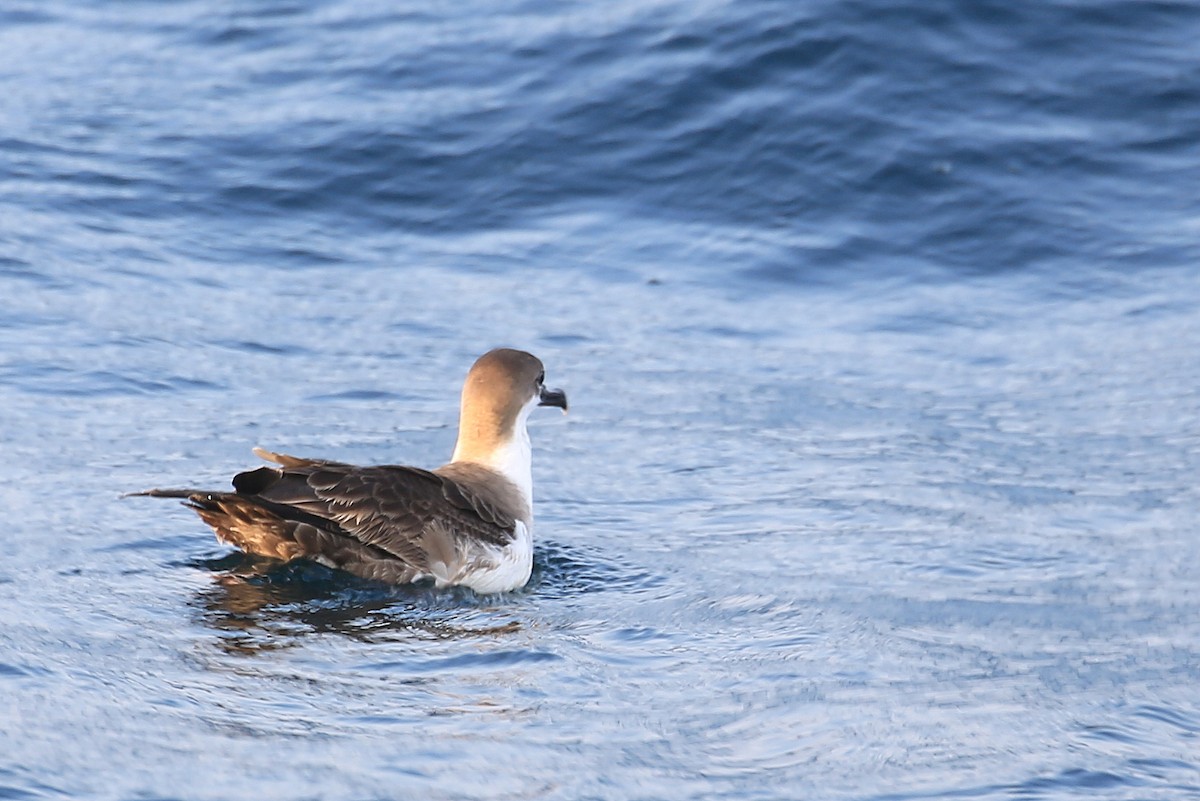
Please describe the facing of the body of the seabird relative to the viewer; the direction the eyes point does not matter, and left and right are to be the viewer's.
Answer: facing to the right of the viewer
